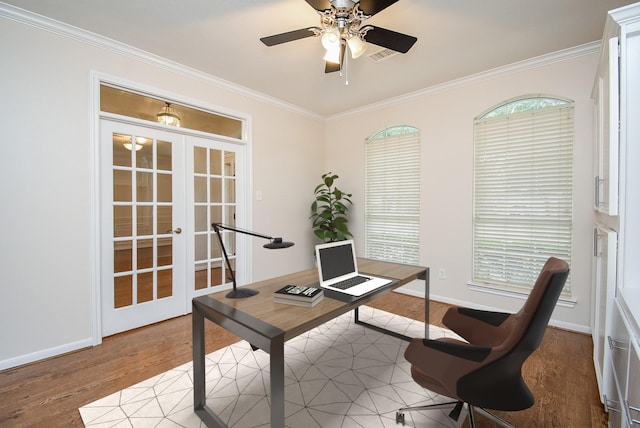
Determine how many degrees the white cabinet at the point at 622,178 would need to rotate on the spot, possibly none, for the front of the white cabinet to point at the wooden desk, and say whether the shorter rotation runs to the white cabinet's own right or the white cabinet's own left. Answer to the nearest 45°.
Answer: approximately 45° to the white cabinet's own left

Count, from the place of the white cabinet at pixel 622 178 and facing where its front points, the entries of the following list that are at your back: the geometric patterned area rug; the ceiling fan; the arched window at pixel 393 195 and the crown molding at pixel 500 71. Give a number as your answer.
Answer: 0

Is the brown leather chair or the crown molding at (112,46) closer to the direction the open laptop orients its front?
the brown leather chair

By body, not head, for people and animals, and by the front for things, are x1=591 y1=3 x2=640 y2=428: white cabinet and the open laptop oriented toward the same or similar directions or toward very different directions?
very different directions

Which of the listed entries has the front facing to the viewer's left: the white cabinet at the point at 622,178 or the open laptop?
the white cabinet

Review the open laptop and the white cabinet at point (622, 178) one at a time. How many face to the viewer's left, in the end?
1

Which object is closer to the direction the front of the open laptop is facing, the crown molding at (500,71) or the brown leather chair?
the brown leather chair

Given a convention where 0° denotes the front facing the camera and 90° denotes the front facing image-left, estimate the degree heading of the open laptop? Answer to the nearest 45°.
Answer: approximately 315°

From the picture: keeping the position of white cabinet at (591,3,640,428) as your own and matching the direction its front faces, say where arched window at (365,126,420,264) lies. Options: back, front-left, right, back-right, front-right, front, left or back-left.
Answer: front-right

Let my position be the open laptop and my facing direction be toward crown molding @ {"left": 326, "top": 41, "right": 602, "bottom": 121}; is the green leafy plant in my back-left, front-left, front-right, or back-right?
front-left

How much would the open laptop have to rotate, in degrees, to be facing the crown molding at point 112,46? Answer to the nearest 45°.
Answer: approximately 135° to its right

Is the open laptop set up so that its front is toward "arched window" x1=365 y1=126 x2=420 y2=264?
no

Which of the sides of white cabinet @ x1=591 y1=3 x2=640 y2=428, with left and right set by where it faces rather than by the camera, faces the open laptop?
front

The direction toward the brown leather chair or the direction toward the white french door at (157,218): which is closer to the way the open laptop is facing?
the brown leather chair

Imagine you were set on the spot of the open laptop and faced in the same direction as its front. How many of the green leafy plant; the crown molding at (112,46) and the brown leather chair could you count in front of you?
1

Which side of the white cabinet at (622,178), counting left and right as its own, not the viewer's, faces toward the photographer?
left
